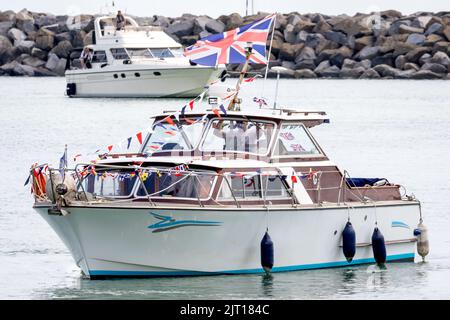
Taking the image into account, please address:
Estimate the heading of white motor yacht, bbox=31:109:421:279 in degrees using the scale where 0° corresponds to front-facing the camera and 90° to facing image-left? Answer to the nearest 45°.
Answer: approximately 45°
